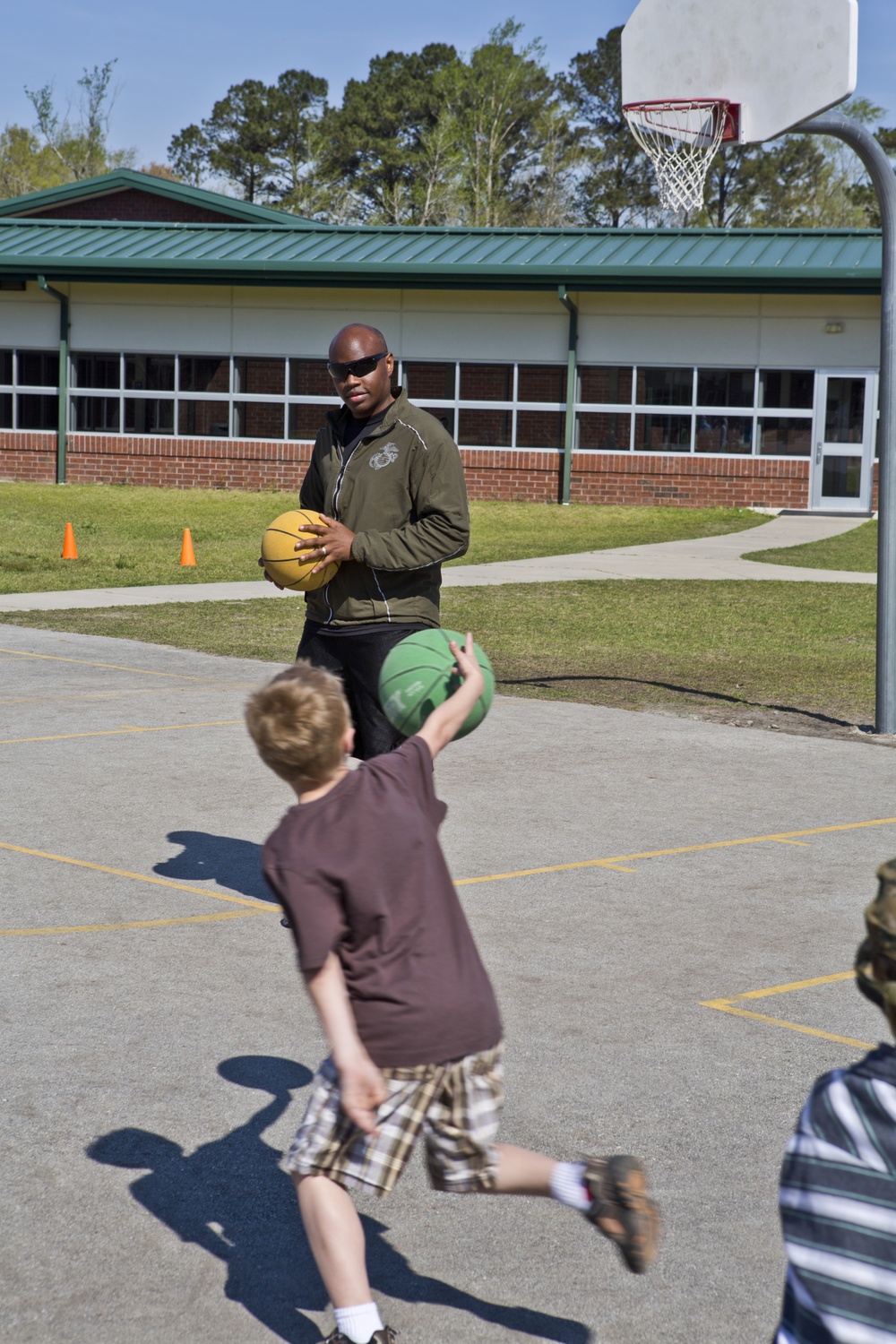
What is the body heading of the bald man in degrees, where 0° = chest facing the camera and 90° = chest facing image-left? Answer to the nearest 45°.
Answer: approximately 45°

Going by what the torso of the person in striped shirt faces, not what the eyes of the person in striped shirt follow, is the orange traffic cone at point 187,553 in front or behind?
in front

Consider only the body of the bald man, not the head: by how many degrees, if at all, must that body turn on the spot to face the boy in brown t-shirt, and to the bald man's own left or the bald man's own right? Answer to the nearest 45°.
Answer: approximately 45° to the bald man's own left

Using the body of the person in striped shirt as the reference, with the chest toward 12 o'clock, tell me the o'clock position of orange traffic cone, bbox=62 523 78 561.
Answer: The orange traffic cone is roughly at 11 o'clock from the person in striped shirt.

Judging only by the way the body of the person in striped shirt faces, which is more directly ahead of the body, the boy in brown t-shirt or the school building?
the school building

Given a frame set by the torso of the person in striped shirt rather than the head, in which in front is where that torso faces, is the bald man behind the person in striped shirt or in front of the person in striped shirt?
in front

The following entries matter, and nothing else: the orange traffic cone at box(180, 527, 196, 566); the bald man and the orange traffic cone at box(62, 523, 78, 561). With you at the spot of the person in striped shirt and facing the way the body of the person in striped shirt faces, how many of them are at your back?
0

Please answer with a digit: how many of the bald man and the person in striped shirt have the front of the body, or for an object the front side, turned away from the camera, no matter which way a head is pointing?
1

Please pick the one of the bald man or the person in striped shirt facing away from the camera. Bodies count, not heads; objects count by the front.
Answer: the person in striped shirt

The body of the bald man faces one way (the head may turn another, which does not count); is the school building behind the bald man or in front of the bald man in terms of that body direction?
behind

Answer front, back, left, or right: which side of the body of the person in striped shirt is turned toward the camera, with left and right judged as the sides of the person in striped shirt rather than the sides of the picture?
back

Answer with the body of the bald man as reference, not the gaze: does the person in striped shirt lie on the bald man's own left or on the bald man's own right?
on the bald man's own left

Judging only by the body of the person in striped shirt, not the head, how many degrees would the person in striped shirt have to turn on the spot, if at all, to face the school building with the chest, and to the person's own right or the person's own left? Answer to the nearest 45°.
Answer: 0° — they already face it

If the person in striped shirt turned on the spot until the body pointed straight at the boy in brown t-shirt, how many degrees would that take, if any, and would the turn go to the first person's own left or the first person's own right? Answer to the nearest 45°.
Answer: approximately 45° to the first person's own left
